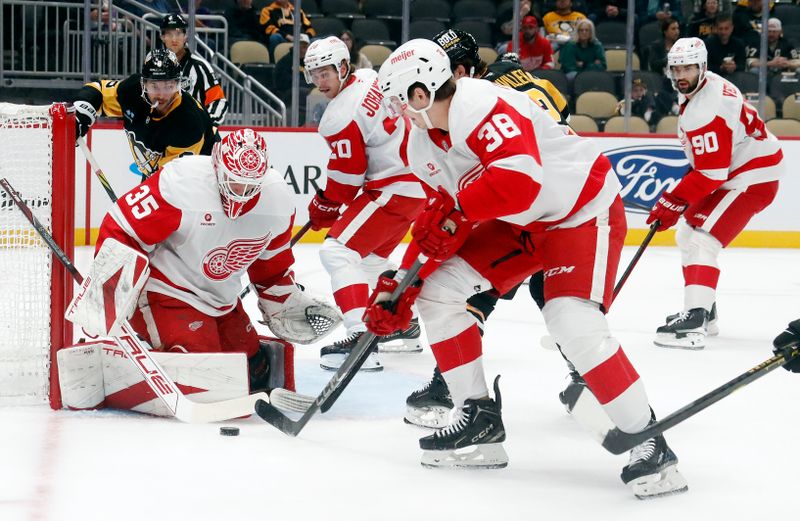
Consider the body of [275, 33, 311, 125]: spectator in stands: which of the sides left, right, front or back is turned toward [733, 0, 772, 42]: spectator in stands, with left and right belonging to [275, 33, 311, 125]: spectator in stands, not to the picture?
left

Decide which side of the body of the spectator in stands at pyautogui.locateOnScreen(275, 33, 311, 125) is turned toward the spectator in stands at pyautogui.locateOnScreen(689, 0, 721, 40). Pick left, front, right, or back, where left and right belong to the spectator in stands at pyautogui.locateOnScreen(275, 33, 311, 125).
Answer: left

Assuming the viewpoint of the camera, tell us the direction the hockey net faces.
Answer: facing to the right of the viewer

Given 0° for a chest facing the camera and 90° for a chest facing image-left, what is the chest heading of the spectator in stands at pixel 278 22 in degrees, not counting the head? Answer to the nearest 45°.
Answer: approximately 0°

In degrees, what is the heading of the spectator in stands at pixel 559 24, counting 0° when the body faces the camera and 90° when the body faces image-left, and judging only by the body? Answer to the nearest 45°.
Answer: approximately 0°

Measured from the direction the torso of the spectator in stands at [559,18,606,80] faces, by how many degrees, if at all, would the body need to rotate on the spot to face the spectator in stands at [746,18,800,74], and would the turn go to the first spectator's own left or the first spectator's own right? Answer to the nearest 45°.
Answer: approximately 90° to the first spectator's own left
